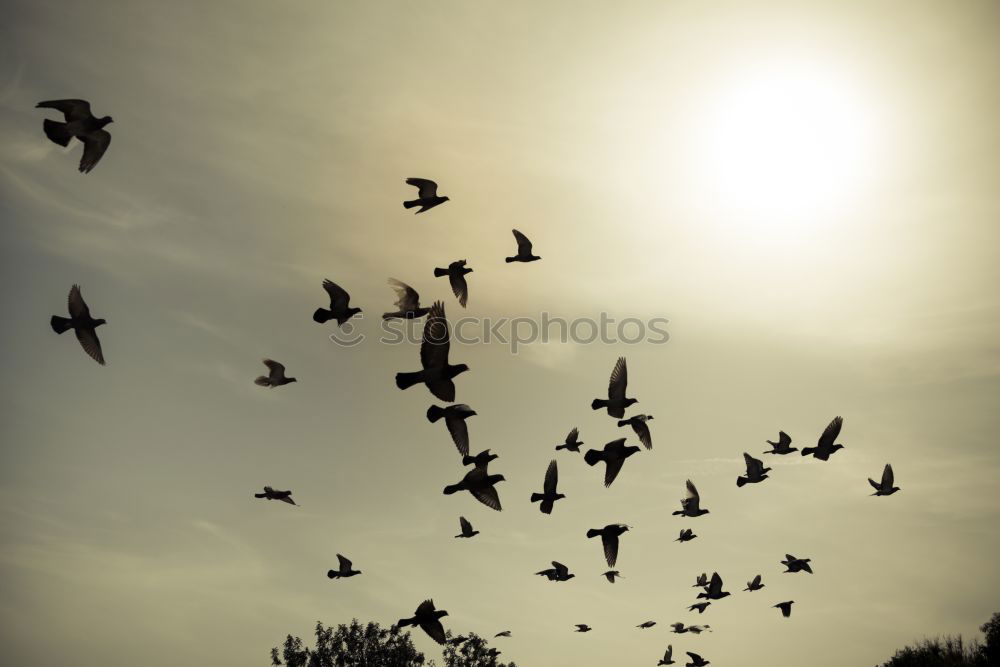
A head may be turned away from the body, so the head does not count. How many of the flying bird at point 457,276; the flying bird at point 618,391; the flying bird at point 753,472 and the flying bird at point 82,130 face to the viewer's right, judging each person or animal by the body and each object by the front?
4

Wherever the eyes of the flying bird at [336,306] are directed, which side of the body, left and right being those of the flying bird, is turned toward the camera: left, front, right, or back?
right

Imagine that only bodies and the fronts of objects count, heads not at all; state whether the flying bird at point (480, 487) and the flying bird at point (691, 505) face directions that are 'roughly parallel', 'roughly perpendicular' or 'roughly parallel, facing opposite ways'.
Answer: roughly parallel

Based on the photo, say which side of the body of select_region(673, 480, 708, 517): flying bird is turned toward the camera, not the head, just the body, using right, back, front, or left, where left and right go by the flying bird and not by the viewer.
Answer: right

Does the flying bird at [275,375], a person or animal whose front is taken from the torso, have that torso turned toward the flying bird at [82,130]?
no

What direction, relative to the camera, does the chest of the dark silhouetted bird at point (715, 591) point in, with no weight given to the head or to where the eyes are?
to the viewer's right

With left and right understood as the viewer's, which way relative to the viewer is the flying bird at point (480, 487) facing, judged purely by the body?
facing to the right of the viewer

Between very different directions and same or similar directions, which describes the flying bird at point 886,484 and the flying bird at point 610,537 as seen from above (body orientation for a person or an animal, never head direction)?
same or similar directions

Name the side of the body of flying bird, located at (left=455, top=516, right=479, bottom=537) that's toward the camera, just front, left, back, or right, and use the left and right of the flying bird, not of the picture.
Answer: right

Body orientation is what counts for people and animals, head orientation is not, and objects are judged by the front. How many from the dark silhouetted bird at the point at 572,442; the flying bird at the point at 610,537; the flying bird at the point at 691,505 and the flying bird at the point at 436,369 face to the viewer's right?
4

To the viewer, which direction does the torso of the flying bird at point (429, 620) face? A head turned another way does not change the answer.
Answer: to the viewer's right

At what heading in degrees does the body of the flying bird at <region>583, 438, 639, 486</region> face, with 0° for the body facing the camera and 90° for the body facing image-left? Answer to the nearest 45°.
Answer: approximately 270°
